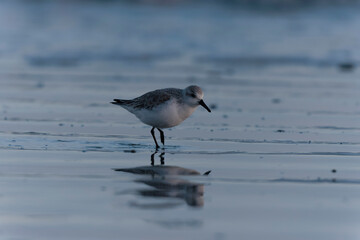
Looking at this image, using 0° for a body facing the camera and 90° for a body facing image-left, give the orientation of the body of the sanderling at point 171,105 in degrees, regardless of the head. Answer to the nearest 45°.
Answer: approximately 270°
